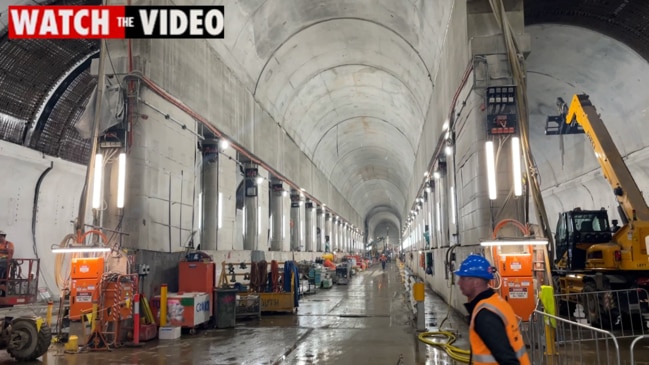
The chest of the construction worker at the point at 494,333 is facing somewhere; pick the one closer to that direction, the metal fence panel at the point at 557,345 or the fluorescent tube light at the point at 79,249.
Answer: the fluorescent tube light

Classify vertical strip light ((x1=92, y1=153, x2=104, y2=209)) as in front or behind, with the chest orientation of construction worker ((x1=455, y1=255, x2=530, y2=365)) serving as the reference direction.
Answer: in front

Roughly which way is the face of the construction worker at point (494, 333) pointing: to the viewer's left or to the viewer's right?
to the viewer's left

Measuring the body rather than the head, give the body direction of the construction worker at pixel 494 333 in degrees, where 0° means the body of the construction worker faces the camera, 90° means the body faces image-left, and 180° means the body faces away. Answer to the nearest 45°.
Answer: approximately 90°

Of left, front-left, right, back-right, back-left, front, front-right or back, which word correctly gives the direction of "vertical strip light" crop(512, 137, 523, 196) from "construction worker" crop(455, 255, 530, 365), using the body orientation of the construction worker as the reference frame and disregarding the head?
right

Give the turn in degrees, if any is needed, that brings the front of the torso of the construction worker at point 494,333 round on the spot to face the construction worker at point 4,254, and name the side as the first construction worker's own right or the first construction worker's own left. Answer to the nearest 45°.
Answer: approximately 45° to the first construction worker's own right

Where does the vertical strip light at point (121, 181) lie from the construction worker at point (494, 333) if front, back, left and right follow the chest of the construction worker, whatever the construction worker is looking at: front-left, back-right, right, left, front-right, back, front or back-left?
front-right

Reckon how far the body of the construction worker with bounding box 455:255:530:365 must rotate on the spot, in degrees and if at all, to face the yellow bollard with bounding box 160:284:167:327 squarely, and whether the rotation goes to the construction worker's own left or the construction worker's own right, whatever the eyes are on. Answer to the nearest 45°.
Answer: approximately 45° to the construction worker's own right

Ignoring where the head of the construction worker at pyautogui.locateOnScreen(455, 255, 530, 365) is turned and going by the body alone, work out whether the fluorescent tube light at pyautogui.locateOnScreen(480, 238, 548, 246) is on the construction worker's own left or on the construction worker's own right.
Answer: on the construction worker's own right
